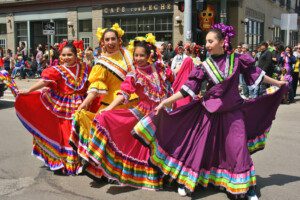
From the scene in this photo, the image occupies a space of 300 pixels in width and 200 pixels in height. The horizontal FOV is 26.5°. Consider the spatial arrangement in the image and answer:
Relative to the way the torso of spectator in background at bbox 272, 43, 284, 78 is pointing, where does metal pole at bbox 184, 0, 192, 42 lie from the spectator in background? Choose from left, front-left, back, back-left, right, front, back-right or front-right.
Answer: front-right

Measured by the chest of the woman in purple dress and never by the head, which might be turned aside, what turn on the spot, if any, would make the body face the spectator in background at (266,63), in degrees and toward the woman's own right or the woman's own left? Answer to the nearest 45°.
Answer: approximately 135° to the woman's own right

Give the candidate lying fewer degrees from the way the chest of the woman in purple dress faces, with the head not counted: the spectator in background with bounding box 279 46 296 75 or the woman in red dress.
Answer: the woman in red dress

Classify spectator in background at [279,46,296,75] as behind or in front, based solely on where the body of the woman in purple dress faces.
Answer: behind

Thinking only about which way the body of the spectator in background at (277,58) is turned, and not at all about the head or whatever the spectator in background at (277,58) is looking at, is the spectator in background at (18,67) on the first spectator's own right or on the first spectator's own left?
on the first spectator's own right

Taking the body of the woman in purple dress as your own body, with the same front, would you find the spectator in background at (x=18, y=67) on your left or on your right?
on your right

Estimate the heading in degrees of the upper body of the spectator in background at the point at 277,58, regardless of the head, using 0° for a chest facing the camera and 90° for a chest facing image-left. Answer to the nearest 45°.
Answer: approximately 45°
